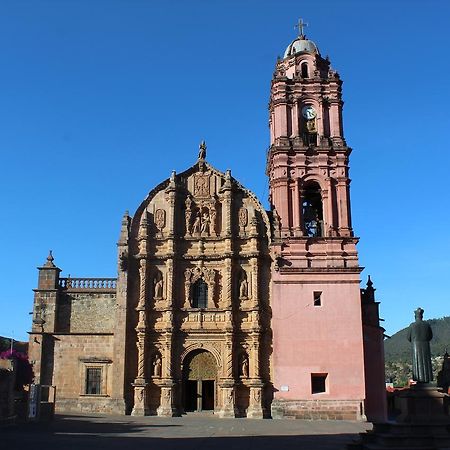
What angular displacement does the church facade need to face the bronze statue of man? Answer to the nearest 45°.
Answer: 0° — it already faces it

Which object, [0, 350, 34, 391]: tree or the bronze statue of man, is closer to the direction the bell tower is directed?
the bronze statue of man

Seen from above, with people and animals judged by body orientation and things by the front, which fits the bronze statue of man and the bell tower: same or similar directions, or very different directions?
very different directions

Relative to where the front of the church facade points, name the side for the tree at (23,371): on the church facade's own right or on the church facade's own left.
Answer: on the church facade's own right

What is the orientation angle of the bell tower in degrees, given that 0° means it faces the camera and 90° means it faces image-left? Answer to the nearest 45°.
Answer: approximately 0°
